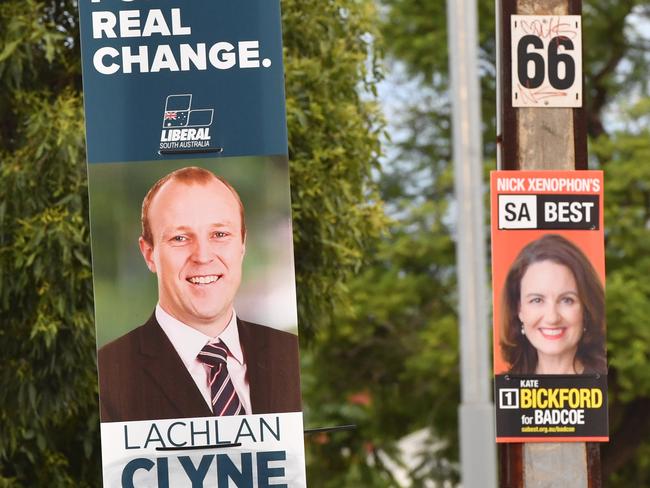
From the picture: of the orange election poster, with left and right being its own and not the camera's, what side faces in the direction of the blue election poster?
front

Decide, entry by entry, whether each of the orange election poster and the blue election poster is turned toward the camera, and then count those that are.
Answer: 2

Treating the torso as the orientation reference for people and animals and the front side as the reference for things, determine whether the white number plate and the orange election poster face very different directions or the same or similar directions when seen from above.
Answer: same or similar directions

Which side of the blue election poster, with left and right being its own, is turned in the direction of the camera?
front

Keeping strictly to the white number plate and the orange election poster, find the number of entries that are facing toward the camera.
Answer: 2

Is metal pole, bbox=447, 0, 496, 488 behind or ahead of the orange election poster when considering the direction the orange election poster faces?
behind

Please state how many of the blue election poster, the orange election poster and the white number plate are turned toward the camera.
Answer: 3

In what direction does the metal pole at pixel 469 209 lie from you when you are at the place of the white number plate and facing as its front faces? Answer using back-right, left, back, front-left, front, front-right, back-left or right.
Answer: back

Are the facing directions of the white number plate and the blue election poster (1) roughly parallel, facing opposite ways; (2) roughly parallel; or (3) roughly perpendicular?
roughly parallel

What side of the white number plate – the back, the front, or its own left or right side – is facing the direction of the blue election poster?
front
